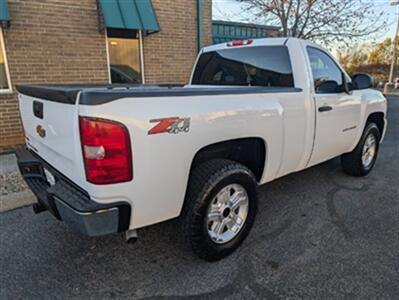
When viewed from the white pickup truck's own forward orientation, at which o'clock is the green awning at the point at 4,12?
The green awning is roughly at 9 o'clock from the white pickup truck.

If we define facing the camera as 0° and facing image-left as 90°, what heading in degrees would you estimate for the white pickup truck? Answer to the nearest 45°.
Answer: approximately 225°
